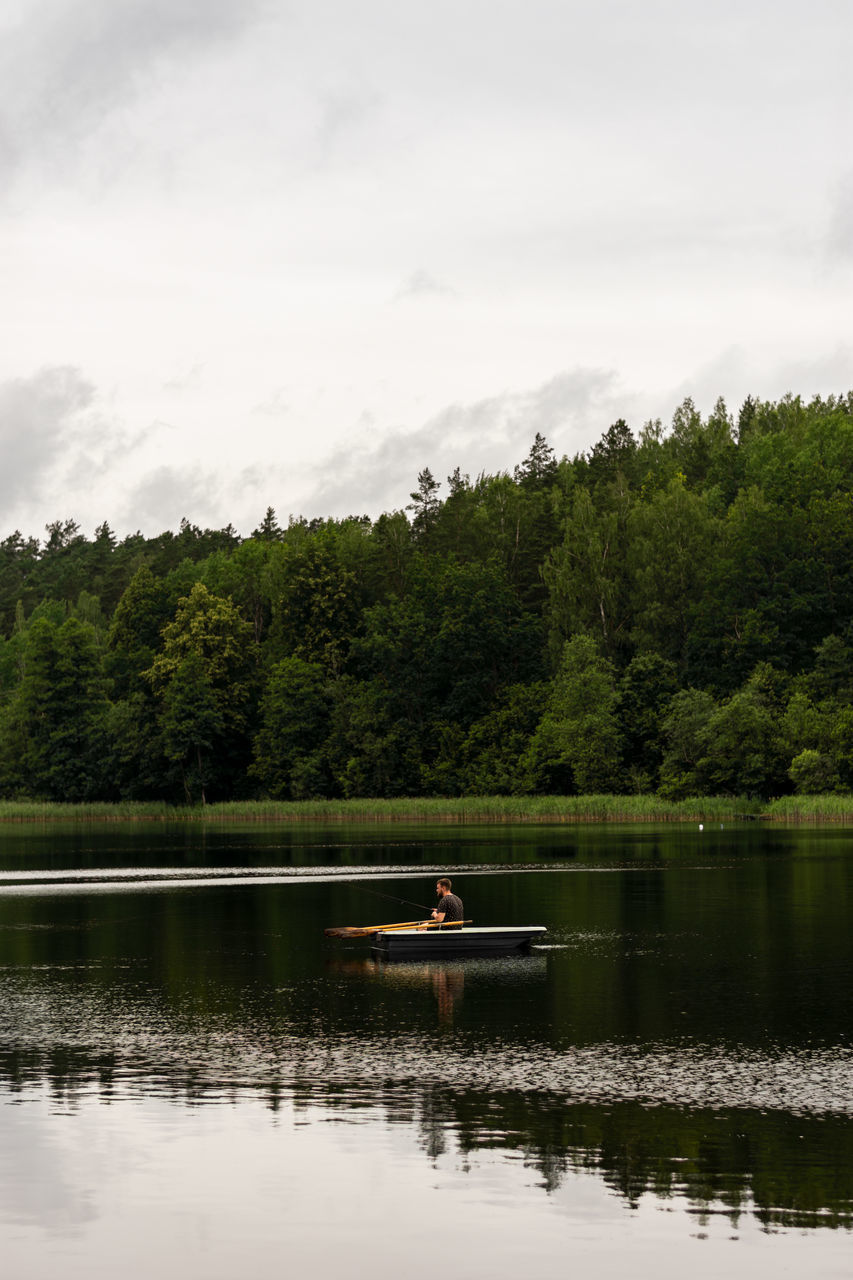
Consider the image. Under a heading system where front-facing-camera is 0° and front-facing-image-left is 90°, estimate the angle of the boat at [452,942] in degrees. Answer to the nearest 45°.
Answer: approximately 270°

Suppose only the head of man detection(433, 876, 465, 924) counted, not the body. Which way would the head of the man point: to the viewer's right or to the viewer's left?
to the viewer's left
